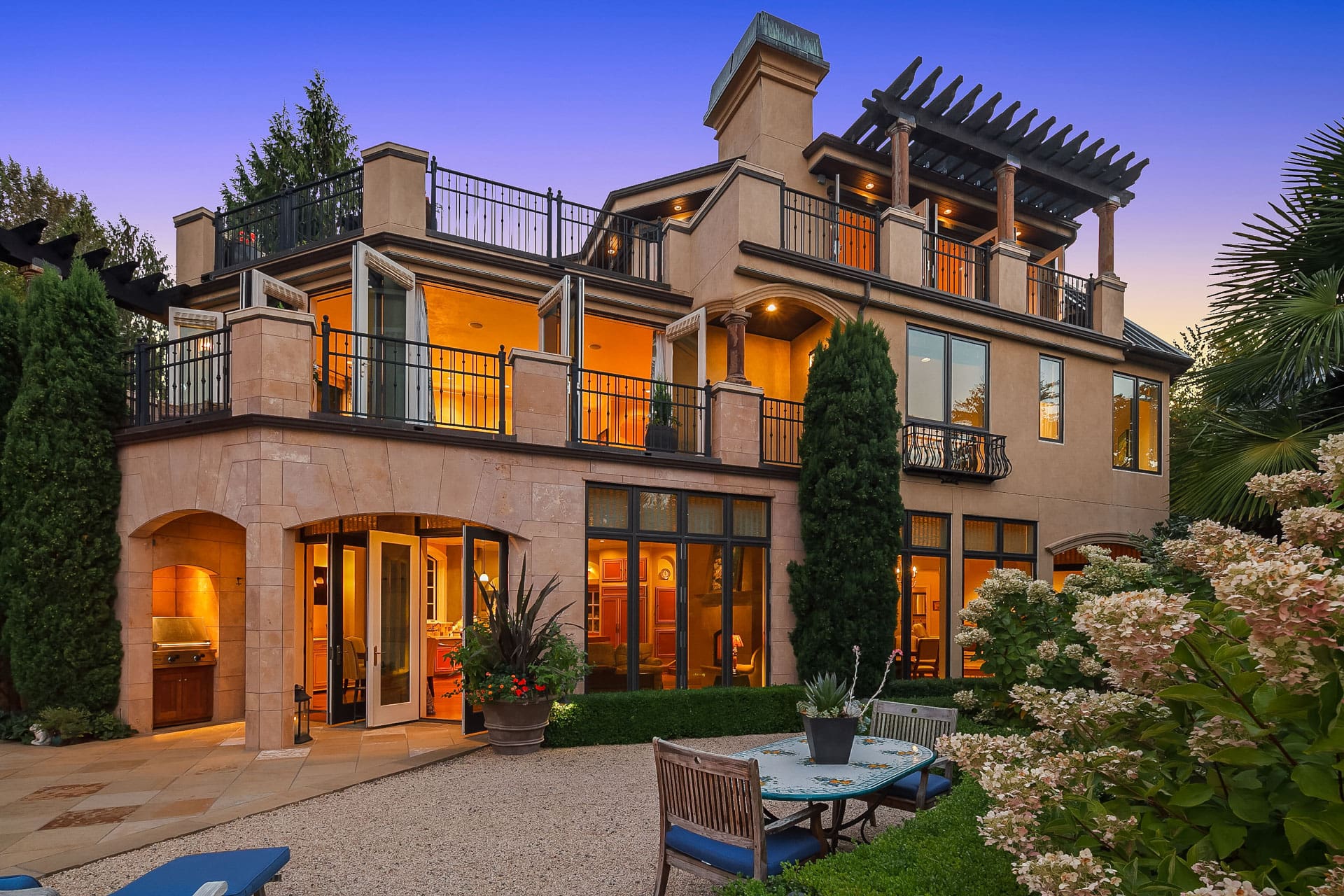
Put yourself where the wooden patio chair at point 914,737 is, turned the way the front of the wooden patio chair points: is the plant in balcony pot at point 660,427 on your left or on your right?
on your right

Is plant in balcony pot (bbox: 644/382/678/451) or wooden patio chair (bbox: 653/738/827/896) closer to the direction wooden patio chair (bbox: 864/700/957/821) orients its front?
the wooden patio chair

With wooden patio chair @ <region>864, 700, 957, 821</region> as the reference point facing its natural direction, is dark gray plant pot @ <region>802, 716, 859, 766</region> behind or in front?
in front

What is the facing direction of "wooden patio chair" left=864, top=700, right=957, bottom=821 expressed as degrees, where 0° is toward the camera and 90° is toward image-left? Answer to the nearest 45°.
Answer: approximately 45°

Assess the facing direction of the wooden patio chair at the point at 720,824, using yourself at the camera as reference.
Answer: facing away from the viewer and to the right of the viewer

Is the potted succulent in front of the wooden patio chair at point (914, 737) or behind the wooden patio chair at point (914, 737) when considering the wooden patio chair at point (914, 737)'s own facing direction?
in front

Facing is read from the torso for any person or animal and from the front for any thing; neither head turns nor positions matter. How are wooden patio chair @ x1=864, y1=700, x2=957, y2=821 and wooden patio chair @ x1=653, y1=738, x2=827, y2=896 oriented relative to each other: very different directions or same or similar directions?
very different directions

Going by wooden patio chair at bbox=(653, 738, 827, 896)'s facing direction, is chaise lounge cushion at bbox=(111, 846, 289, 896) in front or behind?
behind

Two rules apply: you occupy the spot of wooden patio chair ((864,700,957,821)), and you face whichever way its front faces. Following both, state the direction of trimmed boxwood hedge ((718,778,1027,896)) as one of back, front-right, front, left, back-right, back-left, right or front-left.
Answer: front-left
